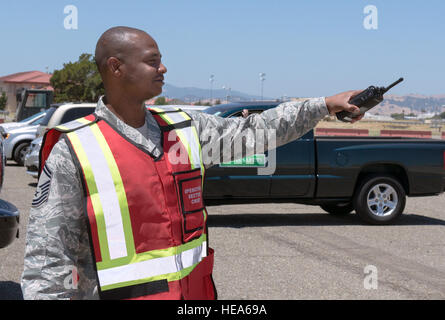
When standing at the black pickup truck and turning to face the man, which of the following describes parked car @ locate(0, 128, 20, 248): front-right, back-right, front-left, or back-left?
front-right

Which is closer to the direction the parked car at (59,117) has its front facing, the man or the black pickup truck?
the man

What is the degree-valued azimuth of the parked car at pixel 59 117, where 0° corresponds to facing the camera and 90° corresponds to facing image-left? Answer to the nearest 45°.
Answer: approximately 45°

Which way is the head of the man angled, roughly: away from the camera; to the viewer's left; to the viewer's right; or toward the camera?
to the viewer's right

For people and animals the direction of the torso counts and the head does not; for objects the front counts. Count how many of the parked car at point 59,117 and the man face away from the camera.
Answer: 0

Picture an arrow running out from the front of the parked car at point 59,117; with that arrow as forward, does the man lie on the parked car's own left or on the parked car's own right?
on the parked car's own left

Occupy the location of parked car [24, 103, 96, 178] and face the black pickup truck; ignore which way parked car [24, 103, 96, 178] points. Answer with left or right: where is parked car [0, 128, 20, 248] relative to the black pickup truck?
right

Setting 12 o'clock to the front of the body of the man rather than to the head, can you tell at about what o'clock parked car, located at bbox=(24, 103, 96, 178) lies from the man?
The parked car is roughly at 7 o'clock from the man.

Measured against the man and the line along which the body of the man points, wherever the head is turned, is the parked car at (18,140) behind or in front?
behind
